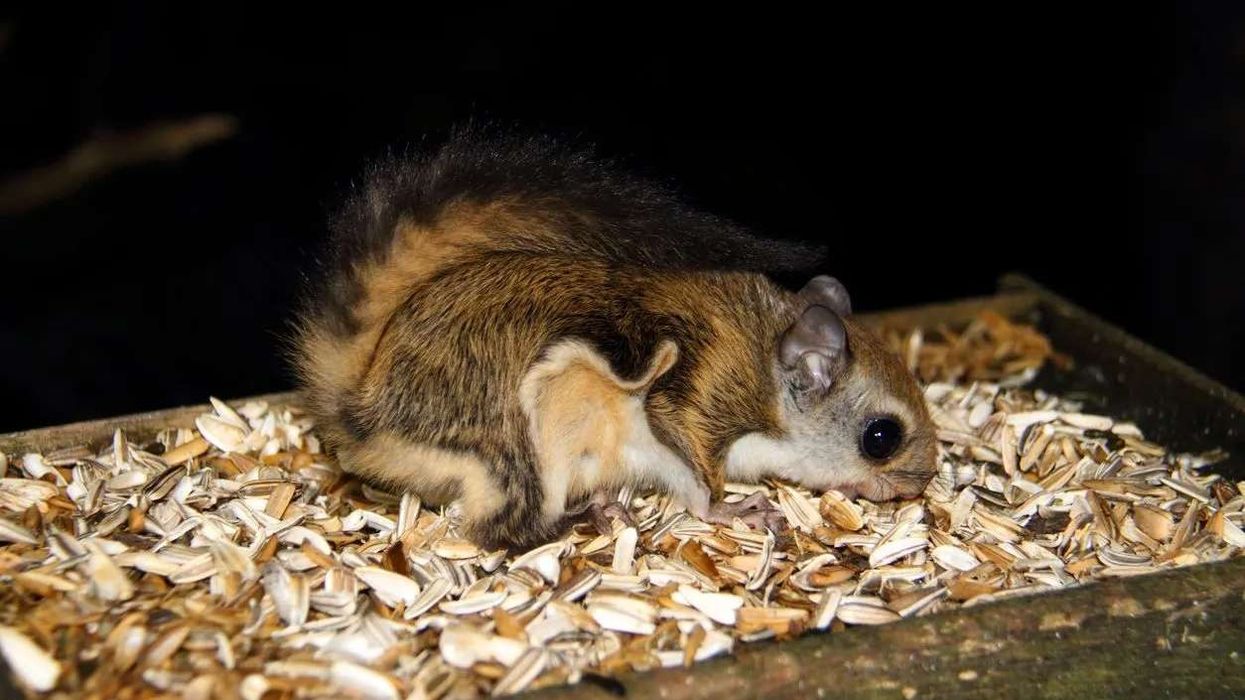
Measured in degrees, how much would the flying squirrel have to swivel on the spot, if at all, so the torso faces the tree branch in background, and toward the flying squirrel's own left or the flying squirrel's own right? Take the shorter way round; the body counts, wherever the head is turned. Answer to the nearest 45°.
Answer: approximately 135° to the flying squirrel's own left

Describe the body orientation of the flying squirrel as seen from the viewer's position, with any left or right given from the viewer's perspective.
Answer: facing to the right of the viewer

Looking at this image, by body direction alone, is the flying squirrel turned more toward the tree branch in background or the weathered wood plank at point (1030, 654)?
the weathered wood plank

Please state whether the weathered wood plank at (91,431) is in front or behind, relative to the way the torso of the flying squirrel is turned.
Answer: behind

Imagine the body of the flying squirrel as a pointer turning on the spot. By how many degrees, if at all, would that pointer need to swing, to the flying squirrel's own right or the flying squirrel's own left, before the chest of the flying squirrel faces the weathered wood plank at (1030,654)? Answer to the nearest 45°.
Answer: approximately 45° to the flying squirrel's own right
